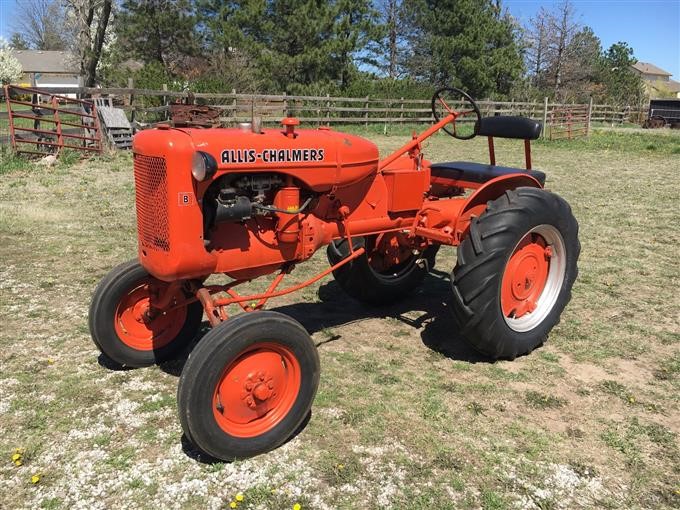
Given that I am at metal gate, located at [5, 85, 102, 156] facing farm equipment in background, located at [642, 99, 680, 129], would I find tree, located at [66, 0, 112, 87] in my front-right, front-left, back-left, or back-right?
front-left

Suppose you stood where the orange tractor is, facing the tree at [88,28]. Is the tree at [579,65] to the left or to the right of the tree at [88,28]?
right

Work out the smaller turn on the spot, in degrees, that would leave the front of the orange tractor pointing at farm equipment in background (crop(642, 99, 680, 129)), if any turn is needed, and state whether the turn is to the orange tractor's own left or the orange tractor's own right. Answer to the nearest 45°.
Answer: approximately 180°

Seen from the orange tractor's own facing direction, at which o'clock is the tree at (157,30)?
The tree is roughly at 4 o'clock from the orange tractor.

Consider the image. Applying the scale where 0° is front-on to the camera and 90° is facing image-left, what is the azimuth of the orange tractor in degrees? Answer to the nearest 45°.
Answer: approximately 45°

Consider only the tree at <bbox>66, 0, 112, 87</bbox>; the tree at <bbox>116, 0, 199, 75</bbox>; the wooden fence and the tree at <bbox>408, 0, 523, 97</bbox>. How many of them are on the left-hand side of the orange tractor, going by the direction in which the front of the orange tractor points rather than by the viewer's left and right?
0

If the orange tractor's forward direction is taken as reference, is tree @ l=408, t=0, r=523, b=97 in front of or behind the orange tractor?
behind

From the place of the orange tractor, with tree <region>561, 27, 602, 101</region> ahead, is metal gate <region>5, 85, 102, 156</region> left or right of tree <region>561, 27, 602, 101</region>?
left

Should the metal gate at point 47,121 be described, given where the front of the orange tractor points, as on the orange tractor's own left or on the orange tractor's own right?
on the orange tractor's own right

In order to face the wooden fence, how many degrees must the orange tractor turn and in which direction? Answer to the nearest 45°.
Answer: approximately 135° to its right

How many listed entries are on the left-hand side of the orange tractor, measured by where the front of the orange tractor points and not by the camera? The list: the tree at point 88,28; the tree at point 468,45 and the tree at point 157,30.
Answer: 0

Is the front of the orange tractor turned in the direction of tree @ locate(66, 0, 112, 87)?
no
